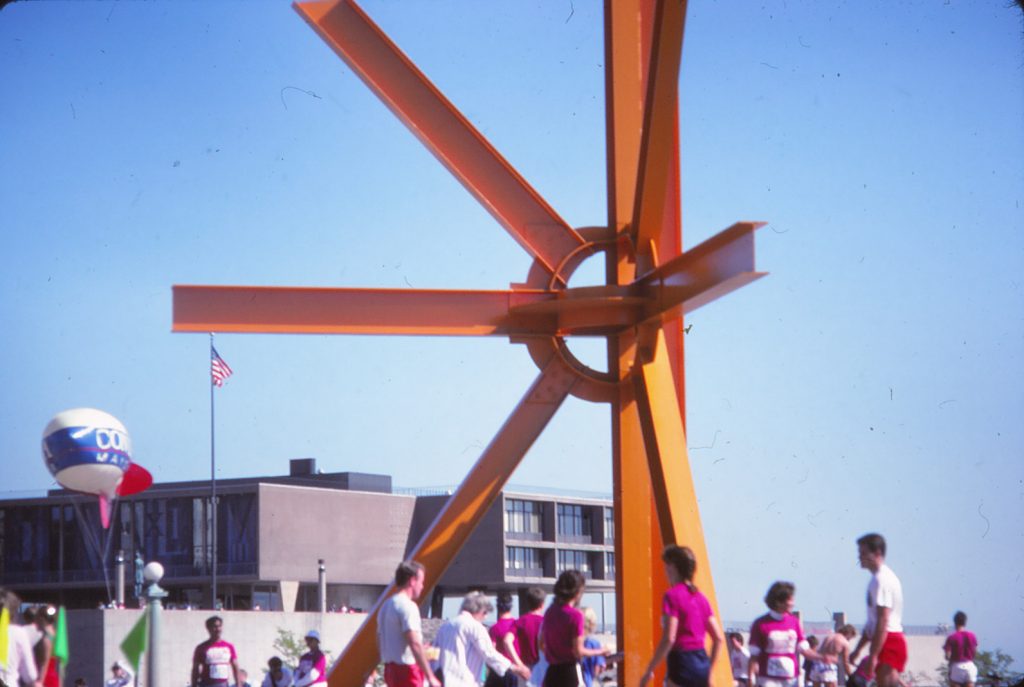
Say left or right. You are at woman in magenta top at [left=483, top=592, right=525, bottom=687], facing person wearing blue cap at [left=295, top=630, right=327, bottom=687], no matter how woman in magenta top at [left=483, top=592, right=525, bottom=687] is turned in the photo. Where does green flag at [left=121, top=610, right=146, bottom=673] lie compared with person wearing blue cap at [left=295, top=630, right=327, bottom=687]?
left

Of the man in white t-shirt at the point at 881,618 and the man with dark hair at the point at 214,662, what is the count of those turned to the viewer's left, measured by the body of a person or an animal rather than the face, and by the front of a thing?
1

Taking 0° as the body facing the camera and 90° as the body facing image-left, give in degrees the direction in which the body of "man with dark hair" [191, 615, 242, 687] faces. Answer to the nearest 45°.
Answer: approximately 0°

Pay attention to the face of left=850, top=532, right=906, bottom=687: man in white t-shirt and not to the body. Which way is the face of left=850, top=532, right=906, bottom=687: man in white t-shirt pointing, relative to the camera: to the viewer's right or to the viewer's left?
to the viewer's left

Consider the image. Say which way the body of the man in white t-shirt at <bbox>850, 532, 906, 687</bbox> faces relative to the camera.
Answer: to the viewer's left
